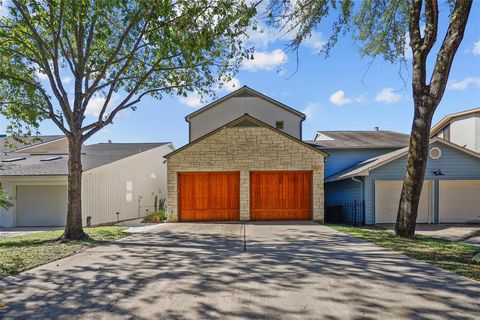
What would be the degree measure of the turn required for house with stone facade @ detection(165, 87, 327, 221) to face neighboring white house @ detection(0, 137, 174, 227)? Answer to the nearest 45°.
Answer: approximately 90° to its right

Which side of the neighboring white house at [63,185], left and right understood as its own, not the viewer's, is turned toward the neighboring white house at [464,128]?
left

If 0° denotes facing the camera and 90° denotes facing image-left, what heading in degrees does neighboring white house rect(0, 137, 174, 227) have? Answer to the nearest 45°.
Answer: approximately 0°

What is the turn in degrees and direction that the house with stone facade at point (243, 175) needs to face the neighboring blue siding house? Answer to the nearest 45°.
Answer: approximately 90° to its left

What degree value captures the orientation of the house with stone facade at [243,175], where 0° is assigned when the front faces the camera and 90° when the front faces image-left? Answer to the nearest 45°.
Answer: approximately 0°

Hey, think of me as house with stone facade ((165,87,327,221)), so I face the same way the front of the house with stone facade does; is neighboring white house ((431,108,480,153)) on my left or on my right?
on my left

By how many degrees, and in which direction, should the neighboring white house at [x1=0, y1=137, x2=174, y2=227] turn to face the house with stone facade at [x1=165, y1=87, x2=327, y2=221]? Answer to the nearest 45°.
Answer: approximately 45° to its left
